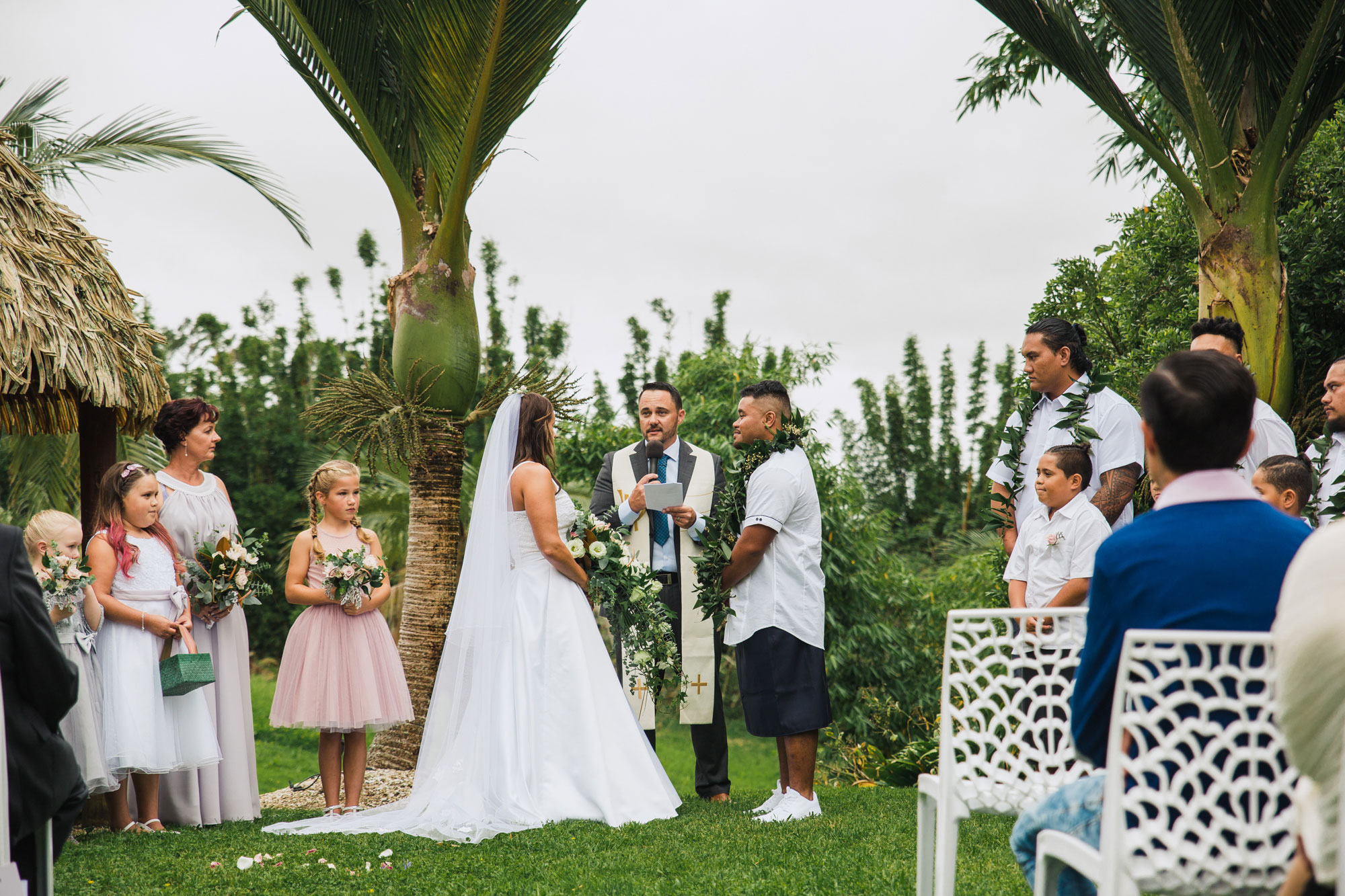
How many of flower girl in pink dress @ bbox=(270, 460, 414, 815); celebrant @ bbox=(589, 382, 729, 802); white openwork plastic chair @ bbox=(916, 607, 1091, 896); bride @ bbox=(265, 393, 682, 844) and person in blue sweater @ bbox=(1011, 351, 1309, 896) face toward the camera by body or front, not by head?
2

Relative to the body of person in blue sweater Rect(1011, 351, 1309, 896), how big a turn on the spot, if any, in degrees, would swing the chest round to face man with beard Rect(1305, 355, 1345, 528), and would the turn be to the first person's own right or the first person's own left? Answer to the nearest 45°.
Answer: approximately 45° to the first person's own right

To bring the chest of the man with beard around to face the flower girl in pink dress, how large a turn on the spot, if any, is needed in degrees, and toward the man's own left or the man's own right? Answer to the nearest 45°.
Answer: approximately 45° to the man's own right

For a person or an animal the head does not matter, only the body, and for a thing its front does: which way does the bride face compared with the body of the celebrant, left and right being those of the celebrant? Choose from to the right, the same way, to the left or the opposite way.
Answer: to the left

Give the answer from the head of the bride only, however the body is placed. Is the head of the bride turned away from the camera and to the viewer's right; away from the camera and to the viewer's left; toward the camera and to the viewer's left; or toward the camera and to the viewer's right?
away from the camera and to the viewer's right

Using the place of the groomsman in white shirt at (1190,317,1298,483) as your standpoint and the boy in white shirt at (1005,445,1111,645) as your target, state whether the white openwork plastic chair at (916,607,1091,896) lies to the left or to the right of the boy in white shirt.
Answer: left

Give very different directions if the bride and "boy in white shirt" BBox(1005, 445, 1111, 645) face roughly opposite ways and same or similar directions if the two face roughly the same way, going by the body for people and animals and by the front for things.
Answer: very different directions

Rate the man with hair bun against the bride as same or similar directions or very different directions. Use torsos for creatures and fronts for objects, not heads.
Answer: very different directions
